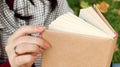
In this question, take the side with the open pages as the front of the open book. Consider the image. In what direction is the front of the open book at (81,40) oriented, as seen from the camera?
facing away from the viewer and to the left of the viewer
